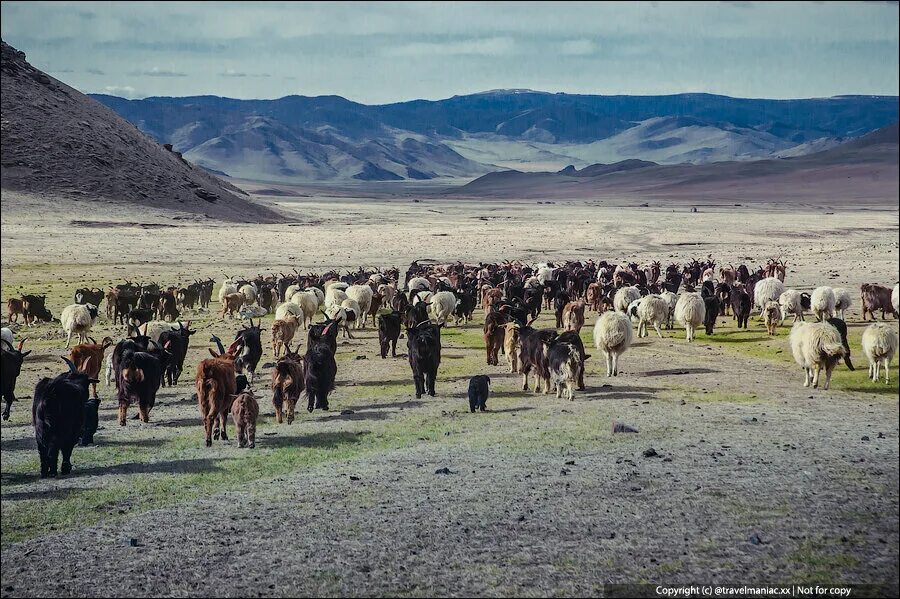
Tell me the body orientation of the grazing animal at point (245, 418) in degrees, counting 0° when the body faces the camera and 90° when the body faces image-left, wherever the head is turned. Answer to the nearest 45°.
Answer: approximately 180°

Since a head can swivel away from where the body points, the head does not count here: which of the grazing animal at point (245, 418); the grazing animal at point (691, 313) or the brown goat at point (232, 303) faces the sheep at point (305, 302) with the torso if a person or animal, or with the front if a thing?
the grazing animal at point (245, 418)

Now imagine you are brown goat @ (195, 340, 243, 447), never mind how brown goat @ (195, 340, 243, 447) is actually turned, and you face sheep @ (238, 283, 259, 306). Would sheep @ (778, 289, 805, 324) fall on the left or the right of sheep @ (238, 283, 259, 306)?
right

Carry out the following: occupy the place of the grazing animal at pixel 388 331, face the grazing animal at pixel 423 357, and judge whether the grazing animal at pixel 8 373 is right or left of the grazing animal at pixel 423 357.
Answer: right
